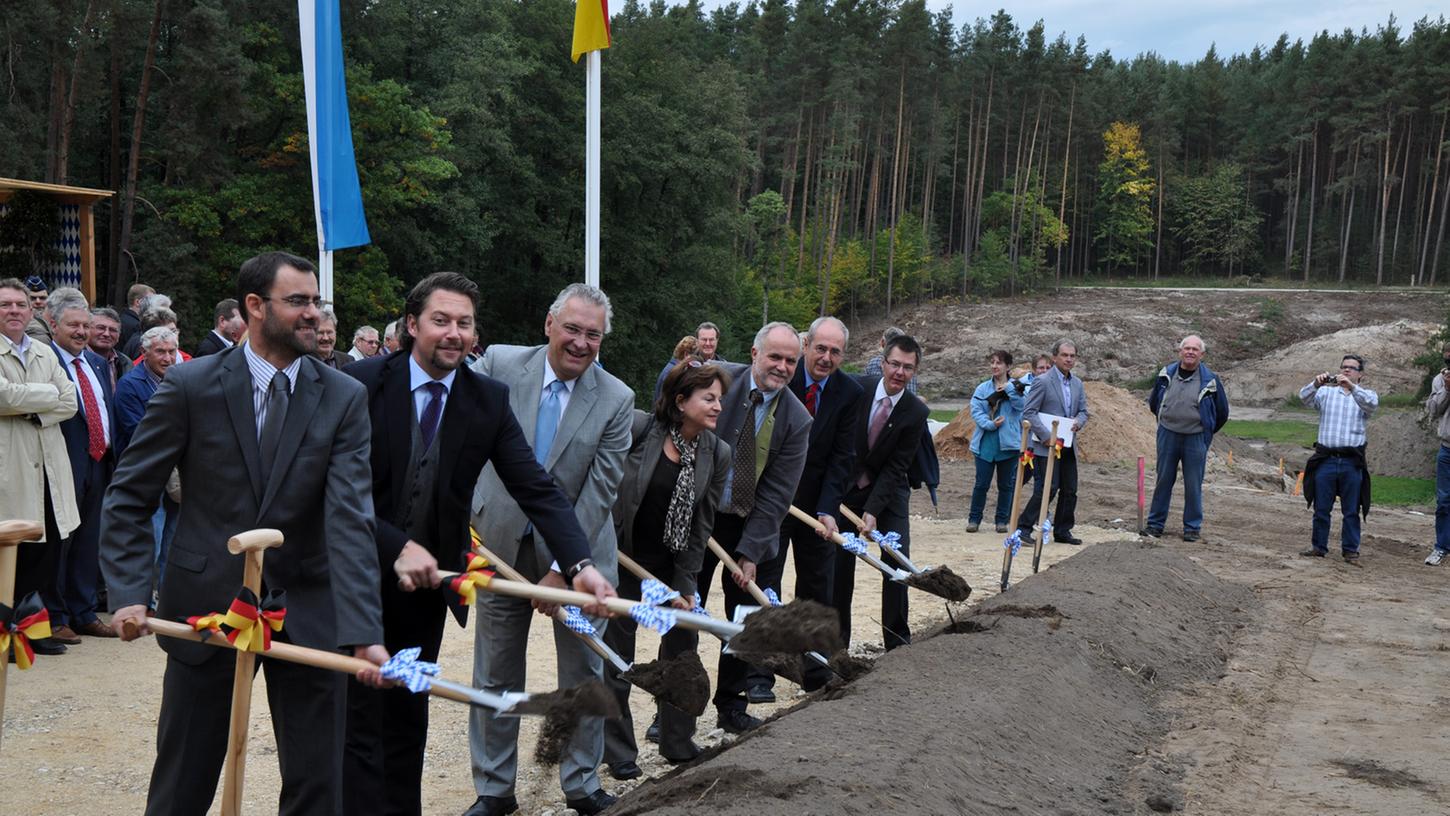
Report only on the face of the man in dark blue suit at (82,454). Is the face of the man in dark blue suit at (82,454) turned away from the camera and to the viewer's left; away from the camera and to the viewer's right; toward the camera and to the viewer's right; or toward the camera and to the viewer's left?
toward the camera and to the viewer's right

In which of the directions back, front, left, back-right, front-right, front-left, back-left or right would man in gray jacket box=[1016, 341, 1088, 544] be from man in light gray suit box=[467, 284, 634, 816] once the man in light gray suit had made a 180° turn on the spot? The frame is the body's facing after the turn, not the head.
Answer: front-right

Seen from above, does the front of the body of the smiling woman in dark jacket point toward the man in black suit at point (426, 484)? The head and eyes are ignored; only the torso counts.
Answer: no

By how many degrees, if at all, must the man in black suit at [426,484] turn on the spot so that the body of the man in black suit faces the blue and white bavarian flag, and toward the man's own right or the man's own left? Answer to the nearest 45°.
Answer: approximately 180°

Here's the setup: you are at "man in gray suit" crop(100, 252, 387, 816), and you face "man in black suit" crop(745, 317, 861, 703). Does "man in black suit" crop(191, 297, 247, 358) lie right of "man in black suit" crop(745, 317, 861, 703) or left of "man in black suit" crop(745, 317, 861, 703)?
left

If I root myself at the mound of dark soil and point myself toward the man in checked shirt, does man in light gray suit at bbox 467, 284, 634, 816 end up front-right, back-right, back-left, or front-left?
back-left

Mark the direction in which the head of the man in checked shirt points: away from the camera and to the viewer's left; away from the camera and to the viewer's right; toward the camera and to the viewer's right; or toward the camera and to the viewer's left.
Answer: toward the camera and to the viewer's left

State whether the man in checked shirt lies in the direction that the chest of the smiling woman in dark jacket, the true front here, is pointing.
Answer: no

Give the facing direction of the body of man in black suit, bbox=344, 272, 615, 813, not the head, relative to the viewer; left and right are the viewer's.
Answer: facing the viewer

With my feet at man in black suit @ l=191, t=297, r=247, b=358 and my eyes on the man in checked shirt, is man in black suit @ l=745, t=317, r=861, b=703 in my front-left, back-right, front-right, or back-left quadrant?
front-right

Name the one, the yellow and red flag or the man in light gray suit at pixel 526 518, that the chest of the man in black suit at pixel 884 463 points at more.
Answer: the man in light gray suit

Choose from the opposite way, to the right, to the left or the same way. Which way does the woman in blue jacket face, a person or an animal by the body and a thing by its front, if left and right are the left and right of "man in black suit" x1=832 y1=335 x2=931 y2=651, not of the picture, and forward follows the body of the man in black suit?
the same way

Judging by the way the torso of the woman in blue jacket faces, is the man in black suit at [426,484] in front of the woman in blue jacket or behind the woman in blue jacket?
in front

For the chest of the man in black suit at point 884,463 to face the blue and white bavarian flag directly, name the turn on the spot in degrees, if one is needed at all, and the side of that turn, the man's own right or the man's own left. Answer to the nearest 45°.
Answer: approximately 90° to the man's own right

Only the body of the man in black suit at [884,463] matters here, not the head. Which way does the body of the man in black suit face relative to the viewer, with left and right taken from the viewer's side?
facing the viewer and to the left of the viewer

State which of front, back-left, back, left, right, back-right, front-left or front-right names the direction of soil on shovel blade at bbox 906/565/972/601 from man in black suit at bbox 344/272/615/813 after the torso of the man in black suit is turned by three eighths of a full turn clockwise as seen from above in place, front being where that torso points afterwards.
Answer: right

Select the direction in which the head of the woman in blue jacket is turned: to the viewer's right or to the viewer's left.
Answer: to the viewer's left

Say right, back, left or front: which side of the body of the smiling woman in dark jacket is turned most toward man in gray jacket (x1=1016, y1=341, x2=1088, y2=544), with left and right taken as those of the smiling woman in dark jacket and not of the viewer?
left
